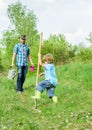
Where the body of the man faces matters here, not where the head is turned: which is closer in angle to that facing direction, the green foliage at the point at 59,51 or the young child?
the young child

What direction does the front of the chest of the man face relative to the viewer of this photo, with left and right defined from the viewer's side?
facing the viewer

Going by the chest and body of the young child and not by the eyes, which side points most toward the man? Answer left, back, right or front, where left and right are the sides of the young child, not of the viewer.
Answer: front

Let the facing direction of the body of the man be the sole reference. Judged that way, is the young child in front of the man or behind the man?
in front

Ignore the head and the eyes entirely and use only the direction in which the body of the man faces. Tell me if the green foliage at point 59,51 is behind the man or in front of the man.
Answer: behind

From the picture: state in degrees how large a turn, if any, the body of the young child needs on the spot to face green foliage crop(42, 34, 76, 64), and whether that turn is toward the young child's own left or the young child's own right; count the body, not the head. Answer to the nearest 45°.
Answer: approximately 45° to the young child's own right

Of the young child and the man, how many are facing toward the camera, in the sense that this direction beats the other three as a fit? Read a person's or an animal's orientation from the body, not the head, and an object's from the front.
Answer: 1
